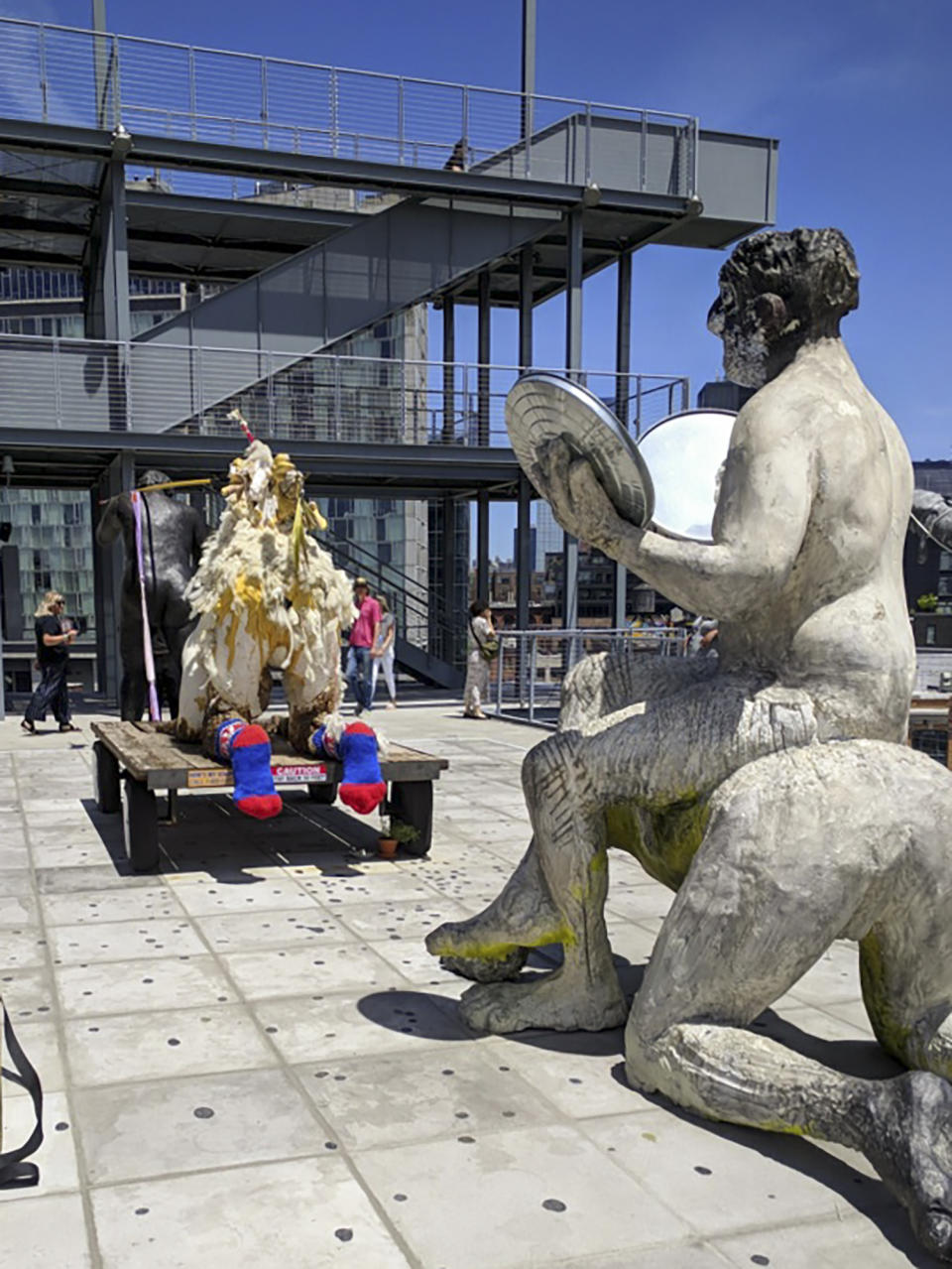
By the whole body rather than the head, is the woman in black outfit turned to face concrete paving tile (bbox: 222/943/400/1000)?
no

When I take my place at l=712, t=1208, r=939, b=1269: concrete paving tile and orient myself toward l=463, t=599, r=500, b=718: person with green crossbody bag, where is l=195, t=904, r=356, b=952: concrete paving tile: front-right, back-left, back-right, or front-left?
front-left

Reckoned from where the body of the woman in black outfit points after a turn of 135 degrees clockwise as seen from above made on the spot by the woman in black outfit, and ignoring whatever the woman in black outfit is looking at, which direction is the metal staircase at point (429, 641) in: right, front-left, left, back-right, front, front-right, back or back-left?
back

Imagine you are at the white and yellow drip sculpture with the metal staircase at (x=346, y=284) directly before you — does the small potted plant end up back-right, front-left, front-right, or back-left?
back-right

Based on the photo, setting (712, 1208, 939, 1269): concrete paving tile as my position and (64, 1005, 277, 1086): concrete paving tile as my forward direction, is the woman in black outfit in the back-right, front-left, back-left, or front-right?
front-right
